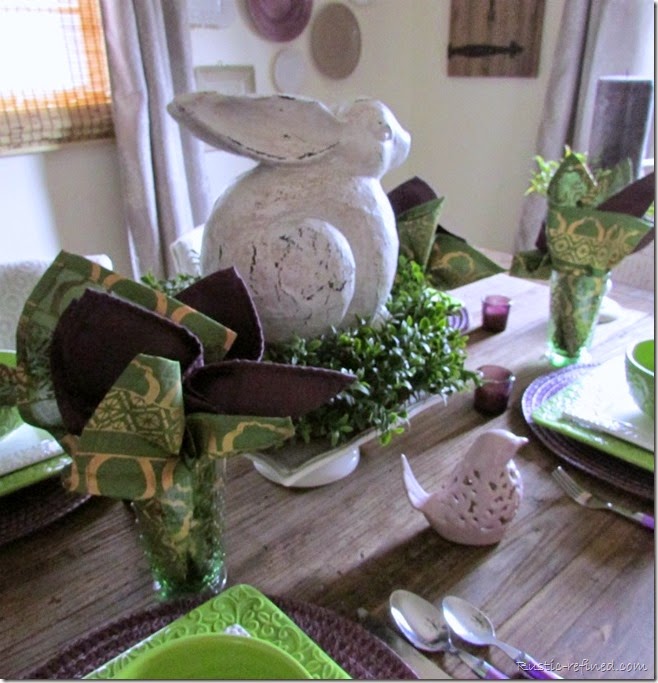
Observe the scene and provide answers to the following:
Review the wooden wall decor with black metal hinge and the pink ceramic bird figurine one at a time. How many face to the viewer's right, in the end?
1

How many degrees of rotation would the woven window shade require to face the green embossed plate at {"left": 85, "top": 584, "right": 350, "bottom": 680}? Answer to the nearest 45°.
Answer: approximately 45° to its right

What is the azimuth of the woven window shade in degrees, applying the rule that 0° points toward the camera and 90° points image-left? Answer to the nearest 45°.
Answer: approximately 315°

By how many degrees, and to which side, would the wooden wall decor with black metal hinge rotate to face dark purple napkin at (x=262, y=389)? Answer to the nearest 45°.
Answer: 0° — it already faces it

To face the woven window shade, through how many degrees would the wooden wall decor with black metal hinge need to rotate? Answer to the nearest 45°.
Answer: approximately 45° to its right

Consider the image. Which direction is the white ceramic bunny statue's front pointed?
to the viewer's right

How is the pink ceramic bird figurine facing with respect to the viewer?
to the viewer's right

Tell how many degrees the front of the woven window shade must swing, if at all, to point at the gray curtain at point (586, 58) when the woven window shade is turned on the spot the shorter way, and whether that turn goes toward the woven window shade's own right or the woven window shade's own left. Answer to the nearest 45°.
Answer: approximately 45° to the woven window shade's own left

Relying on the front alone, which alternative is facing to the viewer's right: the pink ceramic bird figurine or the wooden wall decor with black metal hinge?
the pink ceramic bird figurine
